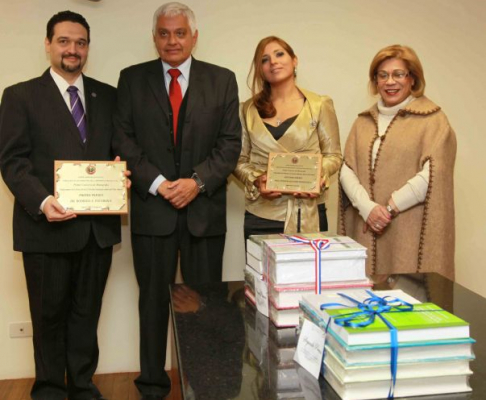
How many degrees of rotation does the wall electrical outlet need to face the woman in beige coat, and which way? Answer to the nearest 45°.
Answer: approximately 45° to its left

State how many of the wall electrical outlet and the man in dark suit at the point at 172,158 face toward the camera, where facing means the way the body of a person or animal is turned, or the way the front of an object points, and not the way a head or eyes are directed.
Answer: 2

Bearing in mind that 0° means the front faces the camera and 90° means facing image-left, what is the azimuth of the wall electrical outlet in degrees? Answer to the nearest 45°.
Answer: approximately 0°

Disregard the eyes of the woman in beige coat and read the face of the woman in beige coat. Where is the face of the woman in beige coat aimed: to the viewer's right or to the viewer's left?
to the viewer's left

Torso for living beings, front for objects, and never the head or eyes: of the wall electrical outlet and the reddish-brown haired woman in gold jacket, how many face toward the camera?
2
